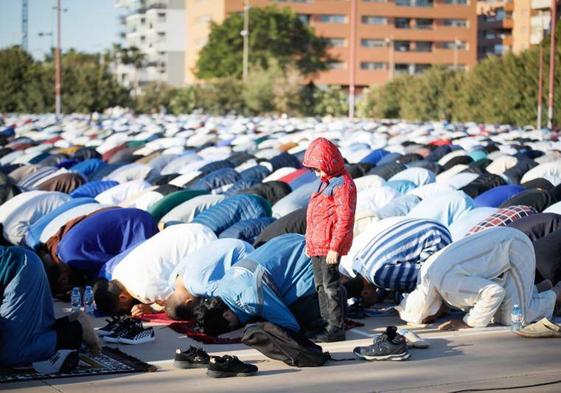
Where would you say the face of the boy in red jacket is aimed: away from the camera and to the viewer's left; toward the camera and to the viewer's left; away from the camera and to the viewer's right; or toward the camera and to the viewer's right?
toward the camera and to the viewer's left

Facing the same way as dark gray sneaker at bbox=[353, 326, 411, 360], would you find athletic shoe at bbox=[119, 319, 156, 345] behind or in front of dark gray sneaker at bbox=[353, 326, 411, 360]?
in front

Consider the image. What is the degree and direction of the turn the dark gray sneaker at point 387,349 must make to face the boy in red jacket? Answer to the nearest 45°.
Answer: approximately 45° to its right

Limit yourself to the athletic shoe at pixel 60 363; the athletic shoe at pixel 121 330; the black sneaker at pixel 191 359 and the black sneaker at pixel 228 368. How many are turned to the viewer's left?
2

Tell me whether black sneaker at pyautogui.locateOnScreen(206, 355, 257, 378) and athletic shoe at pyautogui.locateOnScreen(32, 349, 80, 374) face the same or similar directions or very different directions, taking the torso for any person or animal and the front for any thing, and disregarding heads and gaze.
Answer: very different directions
